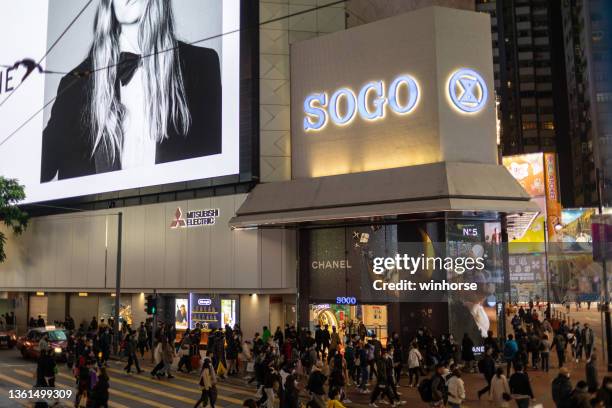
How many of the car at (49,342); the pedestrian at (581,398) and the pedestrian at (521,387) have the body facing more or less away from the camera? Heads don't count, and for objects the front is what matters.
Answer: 2

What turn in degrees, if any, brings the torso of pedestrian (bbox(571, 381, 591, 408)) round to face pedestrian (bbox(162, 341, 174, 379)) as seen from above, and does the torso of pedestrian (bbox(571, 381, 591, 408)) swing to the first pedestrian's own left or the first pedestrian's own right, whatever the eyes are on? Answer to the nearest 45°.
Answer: approximately 45° to the first pedestrian's own left

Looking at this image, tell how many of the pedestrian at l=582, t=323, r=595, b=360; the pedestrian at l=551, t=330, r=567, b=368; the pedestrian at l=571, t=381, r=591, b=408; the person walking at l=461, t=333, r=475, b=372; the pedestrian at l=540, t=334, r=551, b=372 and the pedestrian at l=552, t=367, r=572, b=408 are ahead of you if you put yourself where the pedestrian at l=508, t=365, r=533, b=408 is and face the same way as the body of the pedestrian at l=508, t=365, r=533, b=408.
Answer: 4

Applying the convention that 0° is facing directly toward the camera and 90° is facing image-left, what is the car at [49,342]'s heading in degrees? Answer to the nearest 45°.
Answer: approximately 315°

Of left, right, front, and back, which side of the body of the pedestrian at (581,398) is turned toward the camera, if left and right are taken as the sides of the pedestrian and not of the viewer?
back
